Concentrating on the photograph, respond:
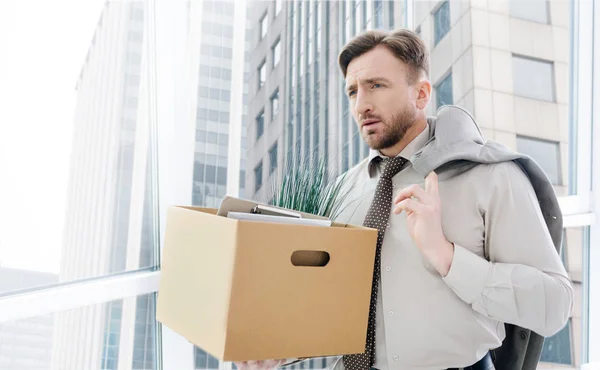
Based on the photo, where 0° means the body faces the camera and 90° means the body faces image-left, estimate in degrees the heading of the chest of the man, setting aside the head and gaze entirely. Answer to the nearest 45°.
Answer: approximately 45°
